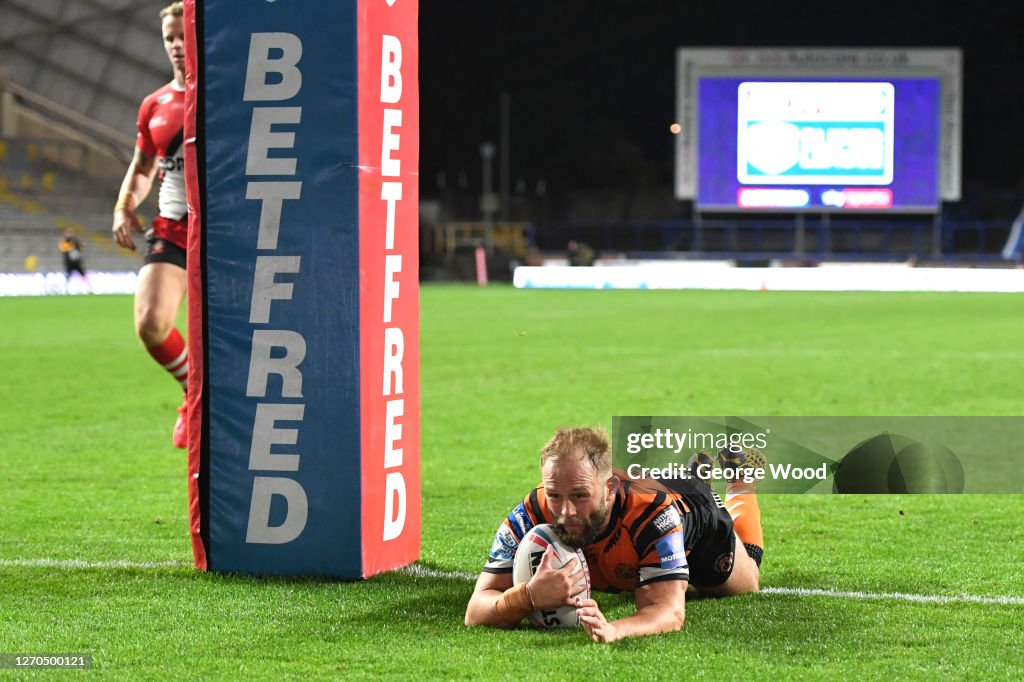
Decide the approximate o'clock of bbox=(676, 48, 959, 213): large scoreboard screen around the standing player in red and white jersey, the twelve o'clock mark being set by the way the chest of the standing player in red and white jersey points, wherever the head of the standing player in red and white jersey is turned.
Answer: The large scoreboard screen is roughly at 7 o'clock from the standing player in red and white jersey.

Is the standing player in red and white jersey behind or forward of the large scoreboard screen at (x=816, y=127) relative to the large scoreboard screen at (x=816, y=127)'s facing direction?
forward

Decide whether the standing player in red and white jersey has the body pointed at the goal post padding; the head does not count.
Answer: yes

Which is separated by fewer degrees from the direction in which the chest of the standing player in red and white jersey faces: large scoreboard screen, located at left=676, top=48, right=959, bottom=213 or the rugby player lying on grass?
the rugby player lying on grass

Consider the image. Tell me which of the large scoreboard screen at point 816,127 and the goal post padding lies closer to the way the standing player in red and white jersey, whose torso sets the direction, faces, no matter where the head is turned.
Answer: the goal post padding

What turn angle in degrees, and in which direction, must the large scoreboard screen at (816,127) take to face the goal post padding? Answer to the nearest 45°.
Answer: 0° — it already faces it

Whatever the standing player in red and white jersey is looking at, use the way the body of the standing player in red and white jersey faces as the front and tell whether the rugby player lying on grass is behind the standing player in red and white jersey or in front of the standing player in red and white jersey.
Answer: in front

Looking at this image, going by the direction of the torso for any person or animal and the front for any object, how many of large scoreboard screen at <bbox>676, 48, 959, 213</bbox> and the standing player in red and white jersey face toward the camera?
2

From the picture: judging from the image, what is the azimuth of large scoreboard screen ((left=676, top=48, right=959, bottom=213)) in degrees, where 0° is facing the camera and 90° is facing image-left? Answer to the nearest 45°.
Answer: approximately 0°

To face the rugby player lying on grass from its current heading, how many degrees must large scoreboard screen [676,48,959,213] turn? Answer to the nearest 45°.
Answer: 0° — it already faces them
